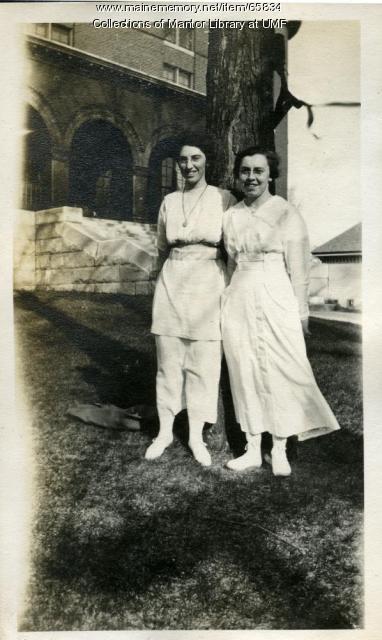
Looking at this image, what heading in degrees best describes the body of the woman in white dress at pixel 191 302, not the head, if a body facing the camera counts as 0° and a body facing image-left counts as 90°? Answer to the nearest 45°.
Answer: approximately 0°

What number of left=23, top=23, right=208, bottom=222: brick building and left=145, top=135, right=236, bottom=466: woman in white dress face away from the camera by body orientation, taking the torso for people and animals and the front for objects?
0

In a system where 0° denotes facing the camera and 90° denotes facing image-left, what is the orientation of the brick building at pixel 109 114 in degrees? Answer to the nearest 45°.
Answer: approximately 315°

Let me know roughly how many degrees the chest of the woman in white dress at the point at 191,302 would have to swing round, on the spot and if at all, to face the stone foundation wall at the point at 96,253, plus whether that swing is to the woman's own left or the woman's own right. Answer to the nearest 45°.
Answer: approximately 135° to the woman's own right
